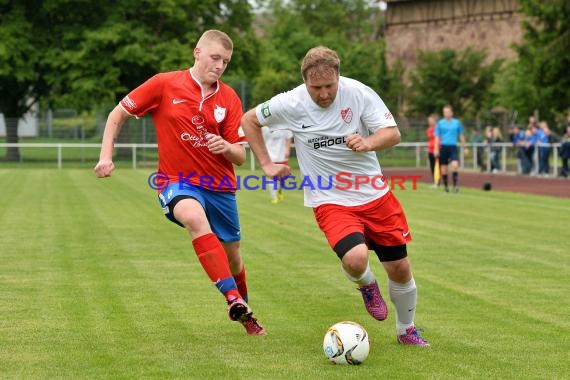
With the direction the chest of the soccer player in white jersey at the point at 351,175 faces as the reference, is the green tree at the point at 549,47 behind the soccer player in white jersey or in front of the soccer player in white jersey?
behind

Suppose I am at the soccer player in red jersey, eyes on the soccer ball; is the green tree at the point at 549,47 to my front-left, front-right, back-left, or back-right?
back-left

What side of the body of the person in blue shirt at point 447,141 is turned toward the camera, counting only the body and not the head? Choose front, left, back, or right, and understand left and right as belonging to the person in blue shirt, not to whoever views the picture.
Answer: front

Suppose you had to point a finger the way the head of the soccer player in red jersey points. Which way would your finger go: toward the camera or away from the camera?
toward the camera

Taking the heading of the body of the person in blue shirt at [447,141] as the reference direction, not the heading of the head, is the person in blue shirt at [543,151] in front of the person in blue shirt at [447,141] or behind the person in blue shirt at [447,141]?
behind

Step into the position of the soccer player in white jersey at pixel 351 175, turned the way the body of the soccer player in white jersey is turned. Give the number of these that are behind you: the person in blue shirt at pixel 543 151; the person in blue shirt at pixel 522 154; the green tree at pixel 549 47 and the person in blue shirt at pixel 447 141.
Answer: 4

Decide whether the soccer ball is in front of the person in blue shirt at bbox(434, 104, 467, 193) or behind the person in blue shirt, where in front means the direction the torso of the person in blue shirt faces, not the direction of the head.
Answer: in front

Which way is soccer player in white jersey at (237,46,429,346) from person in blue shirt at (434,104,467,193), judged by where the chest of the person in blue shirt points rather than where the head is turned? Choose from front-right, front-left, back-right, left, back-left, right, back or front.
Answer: front

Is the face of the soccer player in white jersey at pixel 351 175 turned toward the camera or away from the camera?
toward the camera

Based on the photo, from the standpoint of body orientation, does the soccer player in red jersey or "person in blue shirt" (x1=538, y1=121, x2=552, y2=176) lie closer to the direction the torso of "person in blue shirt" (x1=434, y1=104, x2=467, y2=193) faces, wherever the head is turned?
the soccer player in red jersey

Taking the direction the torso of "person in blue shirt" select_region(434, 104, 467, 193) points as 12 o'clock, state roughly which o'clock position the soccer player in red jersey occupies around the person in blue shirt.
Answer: The soccer player in red jersey is roughly at 12 o'clock from the person in blue shirt.

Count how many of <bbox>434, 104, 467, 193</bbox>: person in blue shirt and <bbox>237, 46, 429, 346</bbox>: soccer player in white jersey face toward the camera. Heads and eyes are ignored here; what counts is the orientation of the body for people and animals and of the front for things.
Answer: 2

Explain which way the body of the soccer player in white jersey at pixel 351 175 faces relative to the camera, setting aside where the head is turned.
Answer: toward the camera
